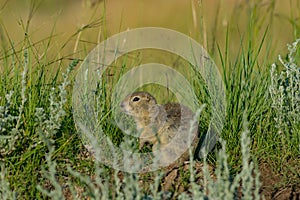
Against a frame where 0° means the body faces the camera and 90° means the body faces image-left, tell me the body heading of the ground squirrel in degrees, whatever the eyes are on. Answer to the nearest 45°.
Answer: approximately 90°
